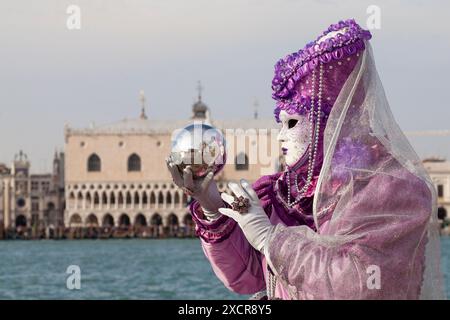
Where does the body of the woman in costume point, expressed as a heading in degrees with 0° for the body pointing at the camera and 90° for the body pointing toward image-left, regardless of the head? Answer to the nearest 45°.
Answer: approximately 90°

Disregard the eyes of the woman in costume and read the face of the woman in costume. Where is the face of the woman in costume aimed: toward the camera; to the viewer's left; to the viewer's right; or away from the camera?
to the viewer's left
